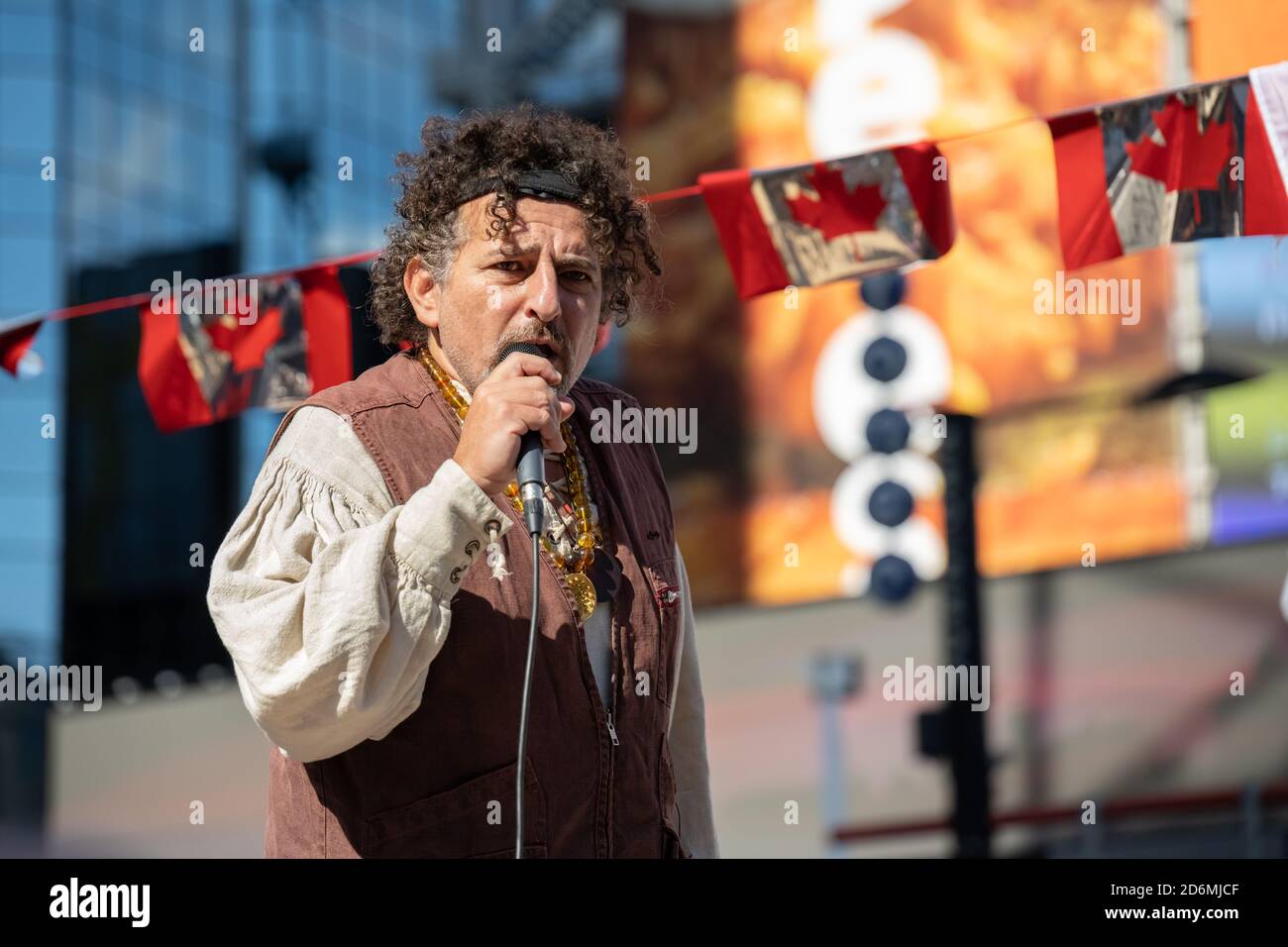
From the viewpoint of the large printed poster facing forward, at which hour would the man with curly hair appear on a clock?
The man with curly hair is roughly at 12 o'clock from the large printed poster.

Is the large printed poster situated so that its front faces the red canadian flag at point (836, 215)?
yes

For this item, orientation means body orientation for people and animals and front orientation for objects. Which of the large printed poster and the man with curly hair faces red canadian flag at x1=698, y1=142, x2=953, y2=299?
the large printed poster

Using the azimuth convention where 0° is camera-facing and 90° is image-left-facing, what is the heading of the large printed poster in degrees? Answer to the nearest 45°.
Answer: approximately 0°

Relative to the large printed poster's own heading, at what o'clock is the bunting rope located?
The bunting rope is roughly at 12 o'clock from the large printed poster.

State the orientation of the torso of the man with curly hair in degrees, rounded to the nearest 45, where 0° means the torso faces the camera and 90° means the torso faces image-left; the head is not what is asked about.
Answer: approximately 315°

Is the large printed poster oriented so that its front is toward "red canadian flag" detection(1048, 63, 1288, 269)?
yes
